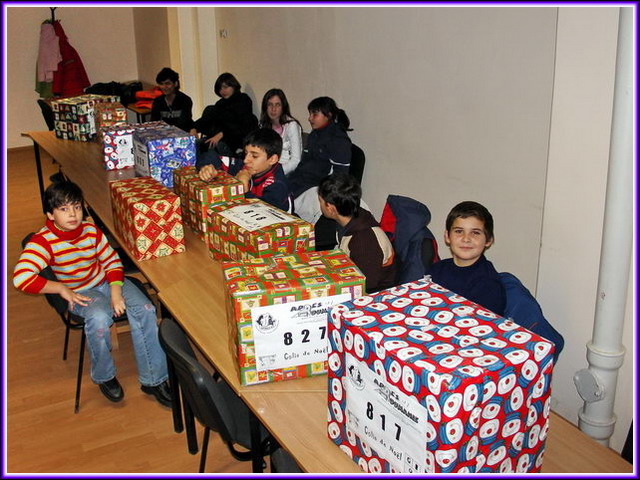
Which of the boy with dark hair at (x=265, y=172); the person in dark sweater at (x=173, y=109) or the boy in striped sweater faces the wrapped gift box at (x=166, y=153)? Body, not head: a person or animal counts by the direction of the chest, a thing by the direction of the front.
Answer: the person in dark sweater

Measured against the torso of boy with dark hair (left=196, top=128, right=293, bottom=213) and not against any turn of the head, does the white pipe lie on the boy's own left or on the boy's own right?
on the boy's own left

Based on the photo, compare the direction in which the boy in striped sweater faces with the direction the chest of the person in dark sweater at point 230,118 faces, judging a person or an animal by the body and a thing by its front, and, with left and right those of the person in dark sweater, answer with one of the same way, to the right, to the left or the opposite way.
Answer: to the left

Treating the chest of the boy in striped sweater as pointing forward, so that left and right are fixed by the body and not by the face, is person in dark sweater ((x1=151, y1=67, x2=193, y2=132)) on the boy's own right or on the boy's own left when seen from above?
on the boy's own left

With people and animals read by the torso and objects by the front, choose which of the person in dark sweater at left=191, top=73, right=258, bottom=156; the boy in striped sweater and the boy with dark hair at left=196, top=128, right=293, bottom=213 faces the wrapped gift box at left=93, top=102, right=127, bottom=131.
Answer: the person in dark sweater

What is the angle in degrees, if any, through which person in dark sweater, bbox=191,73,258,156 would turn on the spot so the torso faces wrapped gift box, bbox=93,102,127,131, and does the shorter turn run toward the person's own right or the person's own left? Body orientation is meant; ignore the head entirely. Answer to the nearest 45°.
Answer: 0° — they already face it

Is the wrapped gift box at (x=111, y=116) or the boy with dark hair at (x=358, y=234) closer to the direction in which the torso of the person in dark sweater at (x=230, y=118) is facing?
the wrapped gift box

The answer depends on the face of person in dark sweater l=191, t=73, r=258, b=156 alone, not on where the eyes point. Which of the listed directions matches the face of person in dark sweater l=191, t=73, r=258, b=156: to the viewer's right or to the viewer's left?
to the viewer's left
